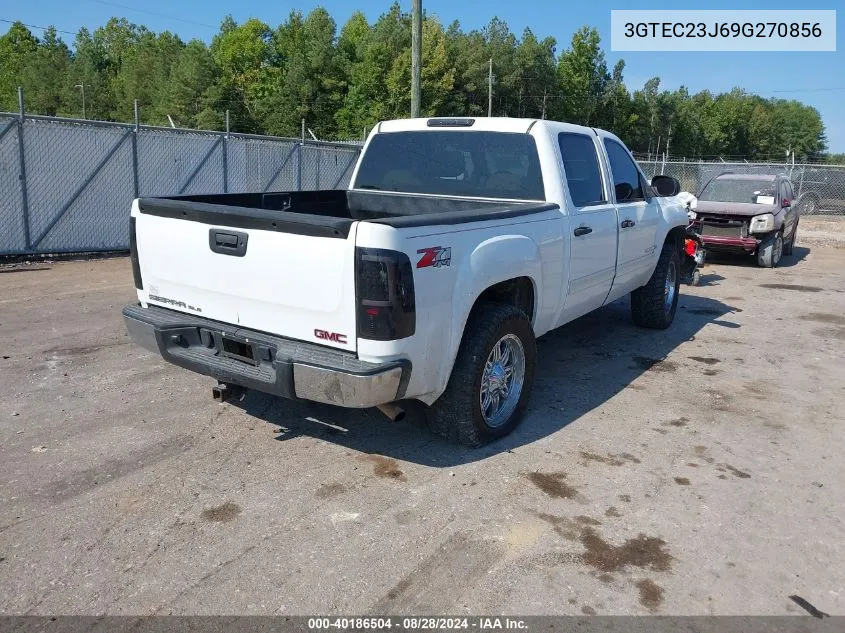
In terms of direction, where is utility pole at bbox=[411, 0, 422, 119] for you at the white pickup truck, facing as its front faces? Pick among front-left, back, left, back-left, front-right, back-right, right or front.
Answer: front-left

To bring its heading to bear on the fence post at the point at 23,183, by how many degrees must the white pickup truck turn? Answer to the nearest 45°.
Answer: approximately 90° to its left

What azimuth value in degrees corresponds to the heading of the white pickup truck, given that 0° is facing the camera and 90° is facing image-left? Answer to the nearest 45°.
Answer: approximately 225°

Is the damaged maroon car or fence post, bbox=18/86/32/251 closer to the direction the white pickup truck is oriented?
the damaged maroon car

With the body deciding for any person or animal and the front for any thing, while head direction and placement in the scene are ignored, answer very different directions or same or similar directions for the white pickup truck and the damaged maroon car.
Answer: very different directions

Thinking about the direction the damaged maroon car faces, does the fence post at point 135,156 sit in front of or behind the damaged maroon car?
in front
